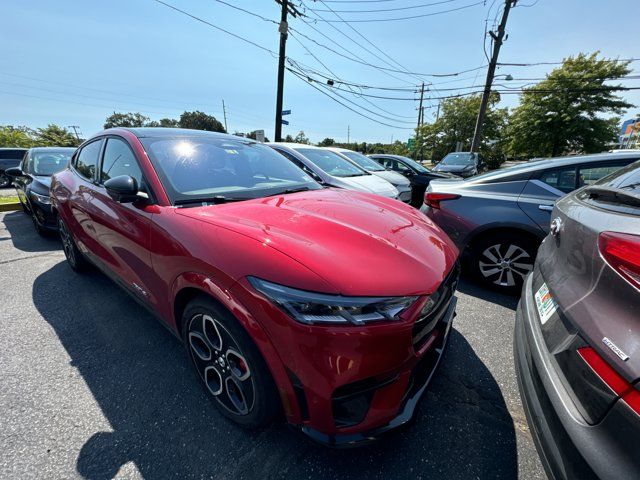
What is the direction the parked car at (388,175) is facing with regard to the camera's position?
facing the viewer and to the right of the viewer

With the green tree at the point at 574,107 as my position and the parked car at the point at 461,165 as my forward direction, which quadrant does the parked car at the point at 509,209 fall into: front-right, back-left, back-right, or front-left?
front-left

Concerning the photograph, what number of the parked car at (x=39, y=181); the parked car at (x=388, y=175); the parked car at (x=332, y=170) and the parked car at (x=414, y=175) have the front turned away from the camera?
0

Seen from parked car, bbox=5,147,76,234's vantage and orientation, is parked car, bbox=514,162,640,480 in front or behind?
in front

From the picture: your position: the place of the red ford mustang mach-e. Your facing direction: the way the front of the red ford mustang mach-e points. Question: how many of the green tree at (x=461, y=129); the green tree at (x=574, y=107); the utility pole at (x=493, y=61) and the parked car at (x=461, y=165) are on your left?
4

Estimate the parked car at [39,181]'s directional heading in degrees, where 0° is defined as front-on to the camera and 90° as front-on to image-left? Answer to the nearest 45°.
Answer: approximately 315°

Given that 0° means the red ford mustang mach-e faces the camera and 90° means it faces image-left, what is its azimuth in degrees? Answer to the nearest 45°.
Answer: approximately 315°

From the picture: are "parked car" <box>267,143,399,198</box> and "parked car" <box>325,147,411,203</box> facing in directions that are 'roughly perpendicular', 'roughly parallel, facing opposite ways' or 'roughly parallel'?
roughly parallel

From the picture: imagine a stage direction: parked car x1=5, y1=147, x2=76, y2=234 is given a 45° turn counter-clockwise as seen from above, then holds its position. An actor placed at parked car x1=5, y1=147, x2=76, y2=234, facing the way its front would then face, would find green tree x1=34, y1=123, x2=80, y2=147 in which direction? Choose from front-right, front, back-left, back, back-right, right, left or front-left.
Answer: left

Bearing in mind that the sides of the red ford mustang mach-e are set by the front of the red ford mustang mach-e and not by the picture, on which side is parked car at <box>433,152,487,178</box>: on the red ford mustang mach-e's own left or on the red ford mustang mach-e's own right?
on the red ford mustang mach-e's own left

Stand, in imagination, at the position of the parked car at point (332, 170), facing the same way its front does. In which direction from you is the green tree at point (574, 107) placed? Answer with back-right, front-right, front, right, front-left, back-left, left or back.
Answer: left

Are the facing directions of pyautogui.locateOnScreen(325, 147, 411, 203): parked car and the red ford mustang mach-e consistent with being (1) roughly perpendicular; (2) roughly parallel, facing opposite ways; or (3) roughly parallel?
roughly parallel

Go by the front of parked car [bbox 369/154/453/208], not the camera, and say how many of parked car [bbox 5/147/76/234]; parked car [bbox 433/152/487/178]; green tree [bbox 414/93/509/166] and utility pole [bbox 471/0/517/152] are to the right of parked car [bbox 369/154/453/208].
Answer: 1

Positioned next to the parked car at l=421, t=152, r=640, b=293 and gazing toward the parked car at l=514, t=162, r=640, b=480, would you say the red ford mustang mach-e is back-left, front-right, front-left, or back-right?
front-right
